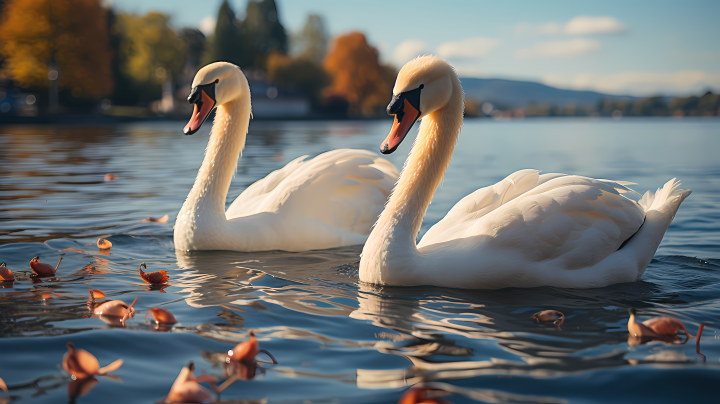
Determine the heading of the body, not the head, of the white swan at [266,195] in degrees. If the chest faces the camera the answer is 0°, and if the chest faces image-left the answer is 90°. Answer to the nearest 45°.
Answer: approximately 90°

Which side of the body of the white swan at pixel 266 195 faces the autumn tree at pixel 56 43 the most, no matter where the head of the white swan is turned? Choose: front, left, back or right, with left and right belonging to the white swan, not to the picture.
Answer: right
